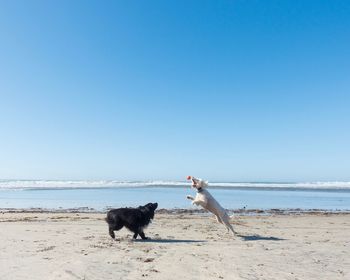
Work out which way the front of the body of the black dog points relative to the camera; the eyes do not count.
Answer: to the viewer's right
